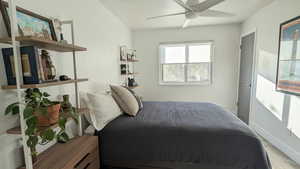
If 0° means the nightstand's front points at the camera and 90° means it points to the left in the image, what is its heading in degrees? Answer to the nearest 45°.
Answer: approximately 315°

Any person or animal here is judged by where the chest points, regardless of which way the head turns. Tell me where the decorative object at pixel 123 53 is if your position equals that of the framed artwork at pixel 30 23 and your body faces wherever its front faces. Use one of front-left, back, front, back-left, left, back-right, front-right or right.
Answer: left

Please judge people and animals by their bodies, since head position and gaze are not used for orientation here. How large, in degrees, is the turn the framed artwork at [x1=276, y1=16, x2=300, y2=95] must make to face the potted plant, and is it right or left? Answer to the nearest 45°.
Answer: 0° — it already faces it

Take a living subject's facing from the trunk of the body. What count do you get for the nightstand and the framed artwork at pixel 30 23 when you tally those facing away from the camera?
0

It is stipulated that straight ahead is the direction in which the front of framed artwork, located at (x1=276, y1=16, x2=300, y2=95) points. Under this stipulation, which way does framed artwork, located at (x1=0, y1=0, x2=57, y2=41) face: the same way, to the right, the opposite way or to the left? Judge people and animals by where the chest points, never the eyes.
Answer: the opposite way

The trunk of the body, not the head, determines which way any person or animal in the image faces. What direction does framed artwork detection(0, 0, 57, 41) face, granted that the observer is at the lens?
facing the viewer and to the right of the viewer

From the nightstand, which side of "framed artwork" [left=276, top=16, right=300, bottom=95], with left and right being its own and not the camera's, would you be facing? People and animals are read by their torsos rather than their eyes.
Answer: front

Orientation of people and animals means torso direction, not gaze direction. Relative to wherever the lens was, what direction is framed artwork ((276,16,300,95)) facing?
facing the viewer and to the left of the viewer

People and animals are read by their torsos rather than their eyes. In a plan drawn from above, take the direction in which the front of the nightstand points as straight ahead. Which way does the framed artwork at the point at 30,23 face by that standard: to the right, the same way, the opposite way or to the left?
the same way

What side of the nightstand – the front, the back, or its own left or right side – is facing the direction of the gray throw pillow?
left

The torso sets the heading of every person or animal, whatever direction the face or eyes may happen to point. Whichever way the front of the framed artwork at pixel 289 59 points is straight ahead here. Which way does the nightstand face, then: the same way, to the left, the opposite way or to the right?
the opposite way

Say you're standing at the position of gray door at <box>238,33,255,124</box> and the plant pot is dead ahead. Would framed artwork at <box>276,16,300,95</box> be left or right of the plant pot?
left
